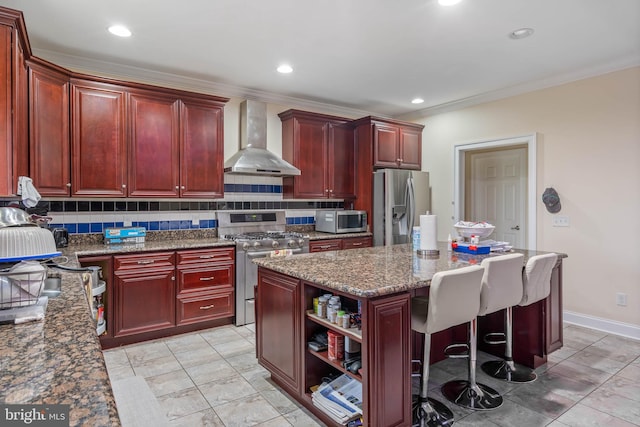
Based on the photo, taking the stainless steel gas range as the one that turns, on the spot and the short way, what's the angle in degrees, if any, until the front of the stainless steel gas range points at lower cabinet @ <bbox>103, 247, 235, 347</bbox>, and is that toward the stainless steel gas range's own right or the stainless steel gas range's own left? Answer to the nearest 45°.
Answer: approximately 90° to the stainless steel gas range's own right

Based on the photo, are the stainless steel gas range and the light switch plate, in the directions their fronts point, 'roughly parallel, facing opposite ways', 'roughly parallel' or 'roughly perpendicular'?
roughly perpendicular

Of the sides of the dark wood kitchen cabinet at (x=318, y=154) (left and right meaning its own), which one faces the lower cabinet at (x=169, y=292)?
right

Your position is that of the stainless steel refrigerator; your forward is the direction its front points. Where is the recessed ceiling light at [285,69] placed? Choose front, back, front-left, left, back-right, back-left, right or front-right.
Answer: right

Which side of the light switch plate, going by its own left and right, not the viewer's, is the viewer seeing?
front

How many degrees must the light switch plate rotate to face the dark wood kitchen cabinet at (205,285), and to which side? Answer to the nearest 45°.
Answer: approximately 45° to its right

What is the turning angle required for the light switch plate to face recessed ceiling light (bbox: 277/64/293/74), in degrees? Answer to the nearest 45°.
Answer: approximately 45° to its right

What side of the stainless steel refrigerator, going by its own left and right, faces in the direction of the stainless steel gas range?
right

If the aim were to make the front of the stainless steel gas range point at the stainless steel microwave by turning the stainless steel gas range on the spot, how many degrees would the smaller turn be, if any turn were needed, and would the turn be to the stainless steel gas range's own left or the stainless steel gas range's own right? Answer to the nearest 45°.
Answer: approximately 90° to the stainless steel gas range's own left

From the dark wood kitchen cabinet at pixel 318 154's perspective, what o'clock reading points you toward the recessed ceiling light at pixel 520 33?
The recessed ceiling light is roughly at 12 o'clock from the dark wood kitchen cabinet.

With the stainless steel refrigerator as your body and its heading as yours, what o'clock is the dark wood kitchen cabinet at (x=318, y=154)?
The dark wood kitchen cabinet is roughly at 4 o'clock from the stainless steel refrigerator.

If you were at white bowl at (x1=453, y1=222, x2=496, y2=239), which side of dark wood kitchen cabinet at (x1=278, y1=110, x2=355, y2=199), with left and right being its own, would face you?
front

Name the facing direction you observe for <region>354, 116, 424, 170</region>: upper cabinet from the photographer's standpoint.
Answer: facing the viewer and to the right of the viewer

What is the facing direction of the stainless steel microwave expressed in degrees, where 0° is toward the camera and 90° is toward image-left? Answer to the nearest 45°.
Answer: approximately 315°

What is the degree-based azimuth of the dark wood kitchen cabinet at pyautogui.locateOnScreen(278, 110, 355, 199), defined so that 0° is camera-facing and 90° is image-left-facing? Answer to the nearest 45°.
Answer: approximately 315°

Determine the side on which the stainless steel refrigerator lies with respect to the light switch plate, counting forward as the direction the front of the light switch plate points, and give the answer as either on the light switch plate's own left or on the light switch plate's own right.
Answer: on the light switch plate's own right

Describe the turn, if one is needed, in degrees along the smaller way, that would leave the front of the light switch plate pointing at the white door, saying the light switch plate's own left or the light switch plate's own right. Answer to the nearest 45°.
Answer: approximately 135° to the light switch plate's own right

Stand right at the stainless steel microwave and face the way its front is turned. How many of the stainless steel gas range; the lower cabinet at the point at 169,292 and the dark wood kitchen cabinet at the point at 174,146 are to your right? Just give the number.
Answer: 3
